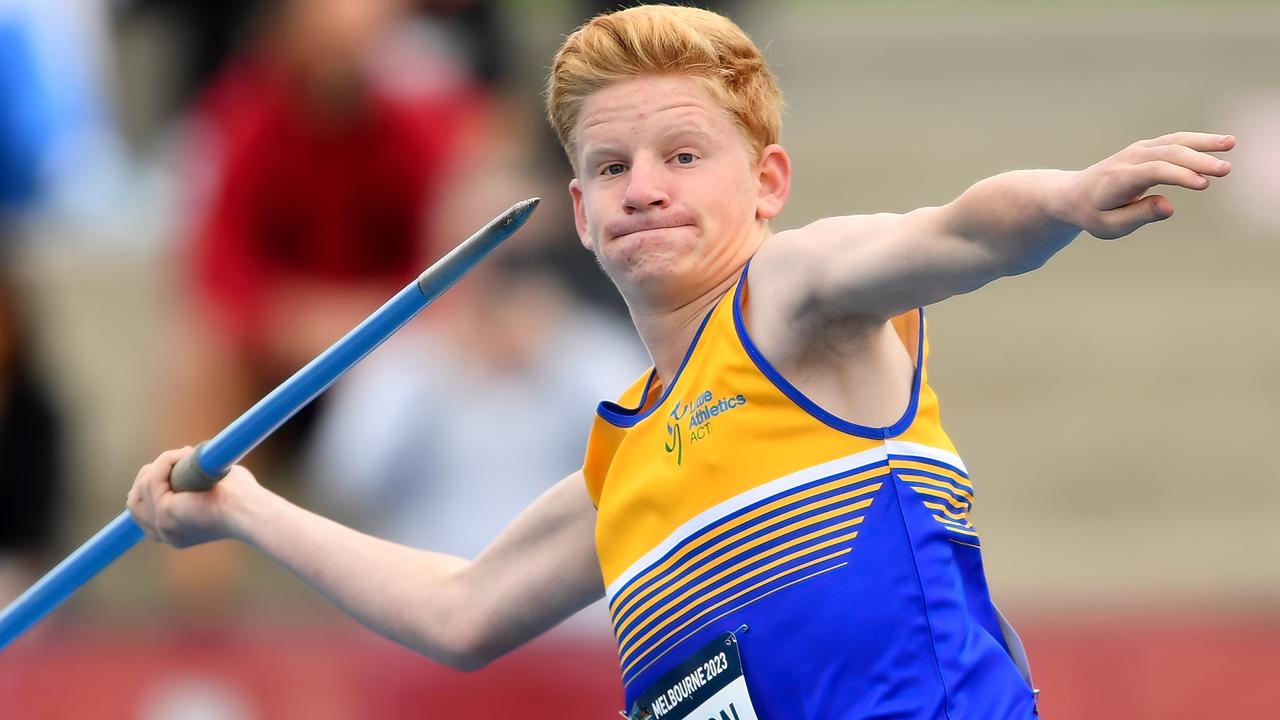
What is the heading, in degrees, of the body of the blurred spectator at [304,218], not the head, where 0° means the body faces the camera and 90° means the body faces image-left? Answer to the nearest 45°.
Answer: approximately 0°

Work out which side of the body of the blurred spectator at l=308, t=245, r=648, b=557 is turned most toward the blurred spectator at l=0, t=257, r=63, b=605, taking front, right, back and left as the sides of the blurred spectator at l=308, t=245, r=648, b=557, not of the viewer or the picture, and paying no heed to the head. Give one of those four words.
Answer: right

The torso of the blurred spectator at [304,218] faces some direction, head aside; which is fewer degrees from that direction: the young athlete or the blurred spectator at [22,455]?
the young athlete

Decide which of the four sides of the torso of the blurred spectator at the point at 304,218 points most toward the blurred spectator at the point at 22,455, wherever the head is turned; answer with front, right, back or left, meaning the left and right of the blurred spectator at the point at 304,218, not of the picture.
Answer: right

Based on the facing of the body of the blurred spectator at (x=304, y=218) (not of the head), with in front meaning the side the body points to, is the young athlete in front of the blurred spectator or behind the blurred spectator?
in front

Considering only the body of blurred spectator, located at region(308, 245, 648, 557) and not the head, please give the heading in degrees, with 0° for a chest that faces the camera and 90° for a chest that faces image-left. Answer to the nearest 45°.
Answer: approximately 0°
